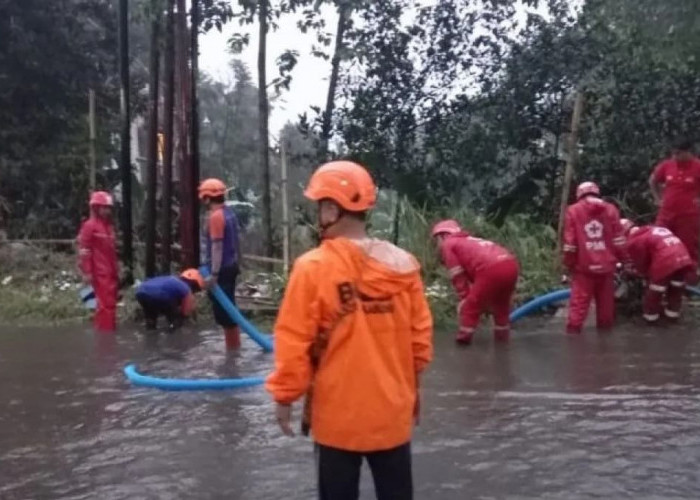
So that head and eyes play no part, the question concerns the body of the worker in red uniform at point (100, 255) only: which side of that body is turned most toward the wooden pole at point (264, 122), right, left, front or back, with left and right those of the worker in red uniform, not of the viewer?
left

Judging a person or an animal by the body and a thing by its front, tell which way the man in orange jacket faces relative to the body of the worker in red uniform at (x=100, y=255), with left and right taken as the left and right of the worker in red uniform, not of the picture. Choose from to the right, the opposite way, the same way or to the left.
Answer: the opposite way

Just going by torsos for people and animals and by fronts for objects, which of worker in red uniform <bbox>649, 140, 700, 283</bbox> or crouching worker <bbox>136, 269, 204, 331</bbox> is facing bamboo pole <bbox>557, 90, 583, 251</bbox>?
the crouching worker

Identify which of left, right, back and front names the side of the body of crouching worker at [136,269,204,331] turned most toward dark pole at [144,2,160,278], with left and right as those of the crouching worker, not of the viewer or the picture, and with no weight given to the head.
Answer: left

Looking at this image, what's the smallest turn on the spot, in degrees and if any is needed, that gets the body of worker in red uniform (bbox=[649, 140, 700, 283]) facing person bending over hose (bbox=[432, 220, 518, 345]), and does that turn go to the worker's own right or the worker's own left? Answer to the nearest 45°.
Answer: approximately 45° to the worker's own right

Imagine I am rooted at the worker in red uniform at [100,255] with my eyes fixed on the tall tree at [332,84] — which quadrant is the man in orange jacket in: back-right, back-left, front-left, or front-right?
back-right

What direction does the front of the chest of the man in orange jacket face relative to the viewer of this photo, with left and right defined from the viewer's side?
facing away from the viewer and to the left of the viewer
